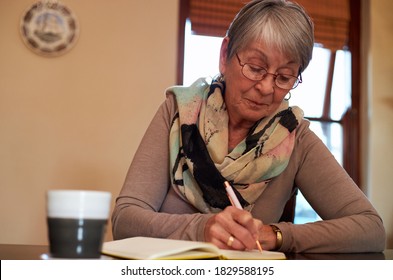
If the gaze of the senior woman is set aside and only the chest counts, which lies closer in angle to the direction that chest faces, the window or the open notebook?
the open notebook

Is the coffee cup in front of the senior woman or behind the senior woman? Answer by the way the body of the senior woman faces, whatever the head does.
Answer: in front

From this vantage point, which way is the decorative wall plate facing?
toward the camera

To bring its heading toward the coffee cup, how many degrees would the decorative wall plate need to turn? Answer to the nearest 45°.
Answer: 0° — it already faces it

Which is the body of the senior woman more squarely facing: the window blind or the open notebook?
the open notebook

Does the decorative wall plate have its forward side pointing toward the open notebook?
yes

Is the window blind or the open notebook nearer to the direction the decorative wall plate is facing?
the open notebook

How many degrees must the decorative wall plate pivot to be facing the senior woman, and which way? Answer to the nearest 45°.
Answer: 0° — it already faces them

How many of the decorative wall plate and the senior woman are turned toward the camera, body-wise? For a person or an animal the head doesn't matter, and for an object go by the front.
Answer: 2

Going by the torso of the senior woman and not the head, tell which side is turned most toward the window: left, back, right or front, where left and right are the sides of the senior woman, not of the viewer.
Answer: back

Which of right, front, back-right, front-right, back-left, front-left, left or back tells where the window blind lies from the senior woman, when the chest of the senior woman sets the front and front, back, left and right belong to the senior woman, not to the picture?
back

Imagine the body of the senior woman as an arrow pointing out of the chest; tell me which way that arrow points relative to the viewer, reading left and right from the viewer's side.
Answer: facing the viewer

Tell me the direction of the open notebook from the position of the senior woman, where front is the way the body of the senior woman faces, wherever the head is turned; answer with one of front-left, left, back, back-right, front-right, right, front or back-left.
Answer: front

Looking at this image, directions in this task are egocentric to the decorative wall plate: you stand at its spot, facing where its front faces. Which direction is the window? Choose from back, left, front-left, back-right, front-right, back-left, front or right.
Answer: left
